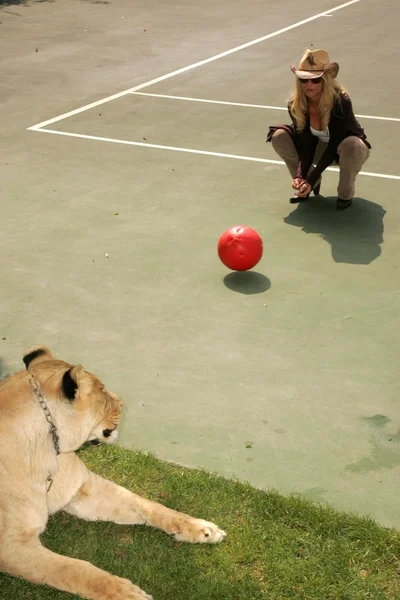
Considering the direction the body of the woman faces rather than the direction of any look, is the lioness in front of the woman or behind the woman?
in front

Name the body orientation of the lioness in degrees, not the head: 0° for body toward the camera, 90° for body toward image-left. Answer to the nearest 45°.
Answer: approximately 270°
